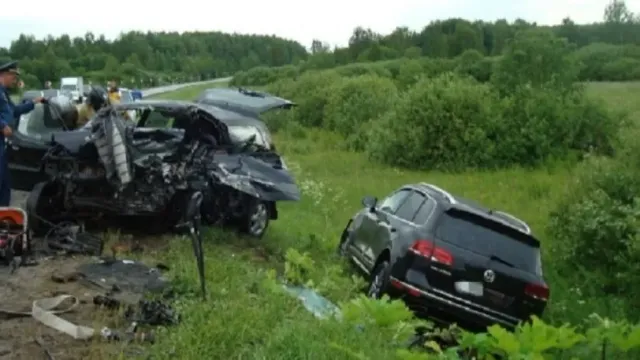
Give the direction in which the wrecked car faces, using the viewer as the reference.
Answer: facing to the right of the viewer

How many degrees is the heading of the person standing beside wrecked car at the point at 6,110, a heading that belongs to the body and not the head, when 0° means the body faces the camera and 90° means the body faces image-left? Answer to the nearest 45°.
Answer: approximately 270°

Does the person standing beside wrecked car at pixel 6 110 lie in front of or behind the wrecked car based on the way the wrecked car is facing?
behind

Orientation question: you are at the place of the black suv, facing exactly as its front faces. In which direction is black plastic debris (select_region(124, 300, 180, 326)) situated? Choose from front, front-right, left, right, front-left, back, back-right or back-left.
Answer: left

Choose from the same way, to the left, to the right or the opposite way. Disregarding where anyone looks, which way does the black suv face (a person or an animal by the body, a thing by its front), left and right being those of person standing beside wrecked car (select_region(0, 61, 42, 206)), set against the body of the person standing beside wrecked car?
to the left

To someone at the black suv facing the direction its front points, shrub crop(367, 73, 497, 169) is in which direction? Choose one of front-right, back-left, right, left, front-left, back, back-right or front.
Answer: front-right

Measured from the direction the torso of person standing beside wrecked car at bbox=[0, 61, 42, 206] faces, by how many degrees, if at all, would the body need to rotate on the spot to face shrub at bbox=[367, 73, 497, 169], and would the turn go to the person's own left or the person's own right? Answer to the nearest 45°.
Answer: approximately 45° to the person's own left

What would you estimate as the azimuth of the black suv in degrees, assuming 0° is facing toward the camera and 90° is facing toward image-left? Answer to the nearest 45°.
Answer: approximately 135°

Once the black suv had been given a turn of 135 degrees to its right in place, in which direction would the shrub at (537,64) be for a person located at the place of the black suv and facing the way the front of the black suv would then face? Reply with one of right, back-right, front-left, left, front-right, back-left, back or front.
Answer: left

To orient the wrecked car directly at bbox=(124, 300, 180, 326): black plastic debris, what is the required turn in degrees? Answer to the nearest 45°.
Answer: approximately 90° to its right
